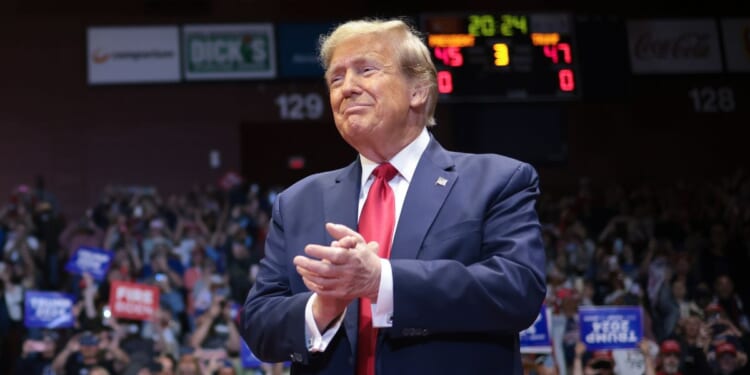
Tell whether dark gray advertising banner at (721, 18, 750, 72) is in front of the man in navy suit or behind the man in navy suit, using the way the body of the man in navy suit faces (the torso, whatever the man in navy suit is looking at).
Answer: behind

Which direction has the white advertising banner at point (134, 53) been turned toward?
toward the camera

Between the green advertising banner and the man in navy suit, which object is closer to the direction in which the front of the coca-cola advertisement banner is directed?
the man in navy suit

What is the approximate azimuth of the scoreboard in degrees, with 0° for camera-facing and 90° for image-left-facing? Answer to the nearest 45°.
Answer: approximately 0°

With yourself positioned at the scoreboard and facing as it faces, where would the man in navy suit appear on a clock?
The man in navy suit is roughly at 12 o'clock from the scoreboard.

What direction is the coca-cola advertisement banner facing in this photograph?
toward the camera

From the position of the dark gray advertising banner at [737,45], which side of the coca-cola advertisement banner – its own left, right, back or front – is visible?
left

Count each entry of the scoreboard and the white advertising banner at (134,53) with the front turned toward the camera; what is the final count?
2

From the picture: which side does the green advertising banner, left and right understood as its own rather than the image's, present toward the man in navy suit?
front

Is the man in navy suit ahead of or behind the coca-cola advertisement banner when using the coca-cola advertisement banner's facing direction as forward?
ahead

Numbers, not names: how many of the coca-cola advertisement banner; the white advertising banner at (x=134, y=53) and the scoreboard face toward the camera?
3

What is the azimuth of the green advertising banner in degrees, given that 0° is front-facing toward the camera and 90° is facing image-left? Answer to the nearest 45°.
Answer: approximately 0°

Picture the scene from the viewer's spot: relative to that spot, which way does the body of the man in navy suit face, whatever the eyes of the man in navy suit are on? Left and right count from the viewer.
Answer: facing the viewer and to the left of the viewer
